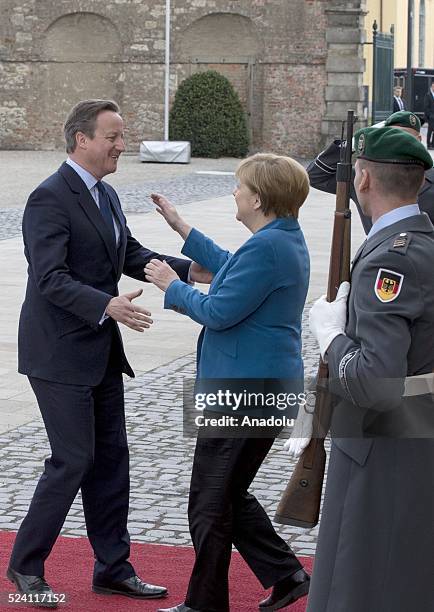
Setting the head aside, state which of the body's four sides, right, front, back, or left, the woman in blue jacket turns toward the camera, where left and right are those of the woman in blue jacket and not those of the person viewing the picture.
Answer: left

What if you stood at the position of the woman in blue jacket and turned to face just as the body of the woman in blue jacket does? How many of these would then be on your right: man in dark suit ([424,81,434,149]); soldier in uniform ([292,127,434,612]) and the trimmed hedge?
2

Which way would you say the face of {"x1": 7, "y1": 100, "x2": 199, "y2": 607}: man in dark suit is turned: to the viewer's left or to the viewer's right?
to the viewer's right

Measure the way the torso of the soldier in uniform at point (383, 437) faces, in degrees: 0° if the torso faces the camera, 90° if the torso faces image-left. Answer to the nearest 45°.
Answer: approximately 135°

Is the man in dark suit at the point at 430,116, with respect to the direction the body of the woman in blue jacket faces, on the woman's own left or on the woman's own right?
on the woman's own right

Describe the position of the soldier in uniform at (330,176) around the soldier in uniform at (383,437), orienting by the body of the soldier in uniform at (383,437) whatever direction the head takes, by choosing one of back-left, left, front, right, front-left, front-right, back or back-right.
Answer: front-right

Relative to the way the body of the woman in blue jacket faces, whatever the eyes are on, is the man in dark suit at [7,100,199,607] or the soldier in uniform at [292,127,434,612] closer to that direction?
the man in dark suit

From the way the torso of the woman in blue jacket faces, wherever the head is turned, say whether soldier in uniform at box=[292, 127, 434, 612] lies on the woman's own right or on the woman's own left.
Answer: on the woman's own left

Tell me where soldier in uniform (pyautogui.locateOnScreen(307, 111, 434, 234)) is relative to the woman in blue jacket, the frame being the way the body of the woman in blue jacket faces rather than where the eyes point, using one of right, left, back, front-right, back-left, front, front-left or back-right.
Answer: right

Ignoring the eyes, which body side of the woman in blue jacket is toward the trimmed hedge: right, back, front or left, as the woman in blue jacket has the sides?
right

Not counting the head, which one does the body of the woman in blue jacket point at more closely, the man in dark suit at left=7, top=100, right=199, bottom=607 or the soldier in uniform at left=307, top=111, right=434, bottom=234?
the man in dark suit

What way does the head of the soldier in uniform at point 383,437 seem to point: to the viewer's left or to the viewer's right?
to the viewer's left

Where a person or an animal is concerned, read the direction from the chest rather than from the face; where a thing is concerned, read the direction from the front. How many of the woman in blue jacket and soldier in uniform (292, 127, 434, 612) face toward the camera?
0
